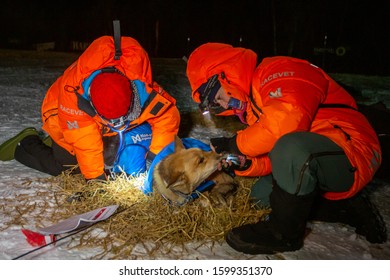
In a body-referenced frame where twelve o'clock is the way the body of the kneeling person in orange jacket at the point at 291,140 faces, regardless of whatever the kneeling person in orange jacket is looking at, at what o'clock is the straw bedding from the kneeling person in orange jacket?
The straw bedding is roughly at 12 o'clock from the kneeling person in orange jacket.

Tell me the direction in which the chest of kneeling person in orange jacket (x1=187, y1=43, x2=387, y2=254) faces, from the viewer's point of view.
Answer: to the viewer's left

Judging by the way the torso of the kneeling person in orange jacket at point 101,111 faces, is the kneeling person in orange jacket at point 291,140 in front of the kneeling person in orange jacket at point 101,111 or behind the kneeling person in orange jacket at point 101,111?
in front

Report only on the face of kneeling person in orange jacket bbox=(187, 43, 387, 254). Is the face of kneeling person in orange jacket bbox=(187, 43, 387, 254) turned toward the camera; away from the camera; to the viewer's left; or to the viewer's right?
to the viewer's left

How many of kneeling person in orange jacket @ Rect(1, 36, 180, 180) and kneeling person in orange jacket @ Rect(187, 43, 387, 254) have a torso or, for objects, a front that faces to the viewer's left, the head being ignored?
1

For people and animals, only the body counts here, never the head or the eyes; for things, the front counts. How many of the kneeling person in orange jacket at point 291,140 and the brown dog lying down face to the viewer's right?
1

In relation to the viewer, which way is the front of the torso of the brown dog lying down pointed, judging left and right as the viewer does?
facing to the right of the viewer

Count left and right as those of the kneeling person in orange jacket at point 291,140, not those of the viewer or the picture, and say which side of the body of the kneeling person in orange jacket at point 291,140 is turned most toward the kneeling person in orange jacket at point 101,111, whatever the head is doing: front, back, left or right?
front

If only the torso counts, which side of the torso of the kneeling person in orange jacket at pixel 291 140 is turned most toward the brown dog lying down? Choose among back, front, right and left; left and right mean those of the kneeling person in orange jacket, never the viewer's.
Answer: front

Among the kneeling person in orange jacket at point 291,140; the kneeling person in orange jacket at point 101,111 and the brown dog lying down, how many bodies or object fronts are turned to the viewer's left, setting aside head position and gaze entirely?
1

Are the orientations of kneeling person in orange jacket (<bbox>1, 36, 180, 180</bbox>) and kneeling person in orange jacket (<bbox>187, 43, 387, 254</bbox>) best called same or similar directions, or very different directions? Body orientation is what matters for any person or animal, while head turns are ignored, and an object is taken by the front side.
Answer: very different directions
